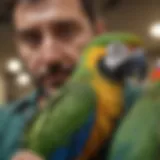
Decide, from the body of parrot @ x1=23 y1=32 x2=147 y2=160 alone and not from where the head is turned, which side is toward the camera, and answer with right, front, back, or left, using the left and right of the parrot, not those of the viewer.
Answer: right

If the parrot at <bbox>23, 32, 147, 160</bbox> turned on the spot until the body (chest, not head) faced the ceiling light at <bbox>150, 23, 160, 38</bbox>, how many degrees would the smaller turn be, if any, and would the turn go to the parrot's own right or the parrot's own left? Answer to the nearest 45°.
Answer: approximately 90° to the parrot's own left
